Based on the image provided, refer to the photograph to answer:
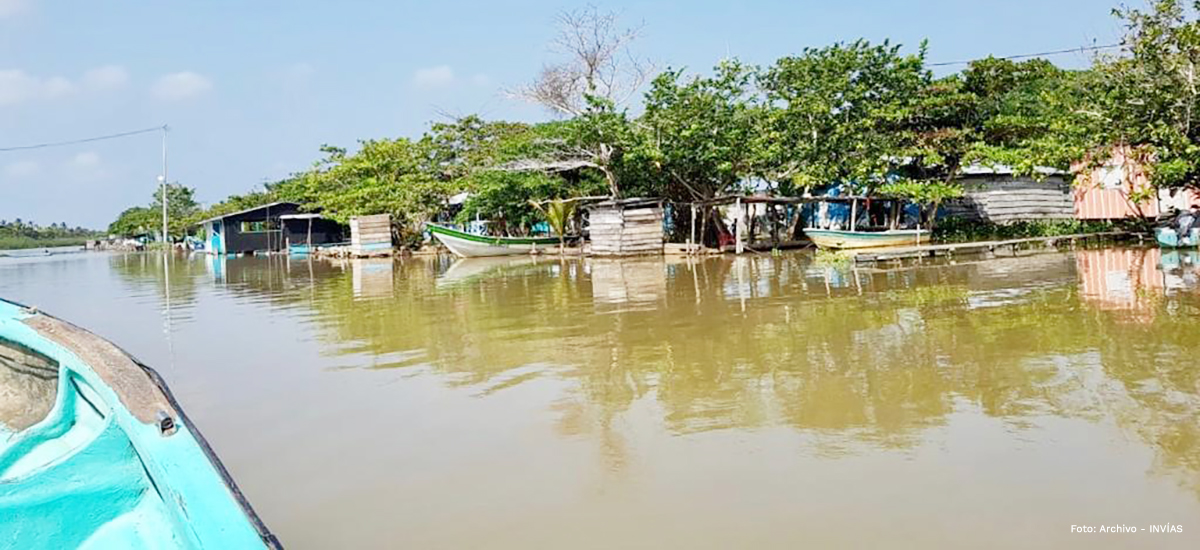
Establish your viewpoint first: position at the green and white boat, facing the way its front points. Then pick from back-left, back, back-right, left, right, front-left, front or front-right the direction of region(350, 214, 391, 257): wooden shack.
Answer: front-right

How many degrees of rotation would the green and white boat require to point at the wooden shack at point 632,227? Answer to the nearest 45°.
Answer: approximately 135° to its left

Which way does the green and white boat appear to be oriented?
to the viewer's left

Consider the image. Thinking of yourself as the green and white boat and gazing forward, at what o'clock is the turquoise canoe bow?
The turquoise canoe bow is roughly at 9 o'clock from the green and white boat.

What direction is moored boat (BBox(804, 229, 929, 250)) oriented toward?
to the viewer's left

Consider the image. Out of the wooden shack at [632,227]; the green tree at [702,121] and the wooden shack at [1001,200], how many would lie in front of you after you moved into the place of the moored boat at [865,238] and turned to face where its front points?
2

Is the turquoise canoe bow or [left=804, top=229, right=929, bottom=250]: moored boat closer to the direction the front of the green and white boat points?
the turquoise canoe bow

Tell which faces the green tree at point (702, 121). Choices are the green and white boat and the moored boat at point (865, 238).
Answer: the moored boat

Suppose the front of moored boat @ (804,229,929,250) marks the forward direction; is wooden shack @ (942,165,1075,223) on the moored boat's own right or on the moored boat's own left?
on the moored boat's own right

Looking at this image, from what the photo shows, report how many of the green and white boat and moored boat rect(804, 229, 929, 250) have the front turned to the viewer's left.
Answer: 2

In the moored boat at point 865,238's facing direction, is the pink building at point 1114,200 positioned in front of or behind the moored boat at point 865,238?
behind

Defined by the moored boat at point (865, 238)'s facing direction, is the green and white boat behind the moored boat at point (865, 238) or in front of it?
in front

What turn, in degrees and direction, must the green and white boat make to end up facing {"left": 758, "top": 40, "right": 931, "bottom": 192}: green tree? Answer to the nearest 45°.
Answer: approximately 135° to its left
